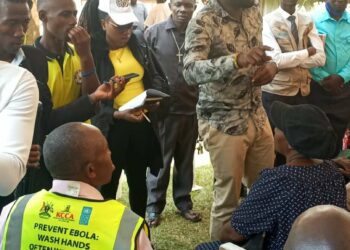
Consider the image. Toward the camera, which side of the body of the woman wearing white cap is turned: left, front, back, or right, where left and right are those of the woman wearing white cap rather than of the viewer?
front

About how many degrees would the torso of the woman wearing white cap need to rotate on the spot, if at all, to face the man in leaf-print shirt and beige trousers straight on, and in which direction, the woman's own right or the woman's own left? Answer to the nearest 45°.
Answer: approximately 45° to the woman's own left

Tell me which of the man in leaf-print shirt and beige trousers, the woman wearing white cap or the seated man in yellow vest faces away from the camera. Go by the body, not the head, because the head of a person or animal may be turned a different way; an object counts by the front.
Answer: the seated man in yellow vest

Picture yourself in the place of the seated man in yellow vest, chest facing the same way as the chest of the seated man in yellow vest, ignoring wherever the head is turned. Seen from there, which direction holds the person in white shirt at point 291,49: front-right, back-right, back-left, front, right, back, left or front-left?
front-right

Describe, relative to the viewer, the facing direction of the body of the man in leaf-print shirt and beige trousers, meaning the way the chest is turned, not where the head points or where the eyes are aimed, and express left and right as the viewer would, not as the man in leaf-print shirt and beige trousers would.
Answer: facing the viewer and to the right of the viewer

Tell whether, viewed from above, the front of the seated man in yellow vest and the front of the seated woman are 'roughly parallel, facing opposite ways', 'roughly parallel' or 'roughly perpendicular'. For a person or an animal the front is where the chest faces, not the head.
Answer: roughly parallel

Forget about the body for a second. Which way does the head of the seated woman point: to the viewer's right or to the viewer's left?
to the viewer's left

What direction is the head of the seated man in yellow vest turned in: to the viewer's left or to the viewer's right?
to the viewer's right

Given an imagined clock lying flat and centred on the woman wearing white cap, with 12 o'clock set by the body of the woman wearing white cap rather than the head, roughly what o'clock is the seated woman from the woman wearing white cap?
The seated woman is roughly at 11 o'clock from the woman wearing white cap.

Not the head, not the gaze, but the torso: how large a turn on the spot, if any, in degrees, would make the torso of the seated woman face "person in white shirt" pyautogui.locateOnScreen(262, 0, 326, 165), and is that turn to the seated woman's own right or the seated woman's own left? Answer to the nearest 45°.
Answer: approximately 45° to the seated woman's own right

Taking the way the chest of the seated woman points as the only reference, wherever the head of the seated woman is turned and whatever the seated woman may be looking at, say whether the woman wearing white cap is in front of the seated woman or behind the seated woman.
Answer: in front

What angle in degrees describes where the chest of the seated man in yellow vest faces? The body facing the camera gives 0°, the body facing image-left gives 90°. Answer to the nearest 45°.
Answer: approximately 180°

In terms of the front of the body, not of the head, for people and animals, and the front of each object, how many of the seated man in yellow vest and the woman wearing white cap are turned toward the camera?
1

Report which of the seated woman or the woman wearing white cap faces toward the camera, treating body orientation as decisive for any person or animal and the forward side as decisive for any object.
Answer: the woman wearing white cap

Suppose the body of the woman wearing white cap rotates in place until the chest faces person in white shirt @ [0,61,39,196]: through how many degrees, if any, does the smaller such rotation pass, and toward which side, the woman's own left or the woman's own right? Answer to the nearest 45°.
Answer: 0° — they already face them

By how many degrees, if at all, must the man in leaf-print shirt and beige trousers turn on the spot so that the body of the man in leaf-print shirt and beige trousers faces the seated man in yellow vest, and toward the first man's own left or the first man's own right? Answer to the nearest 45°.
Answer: approximately 45° to the first man's own right

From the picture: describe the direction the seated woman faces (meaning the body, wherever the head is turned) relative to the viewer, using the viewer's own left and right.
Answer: facing away from the viewer and to the left of the viewer
